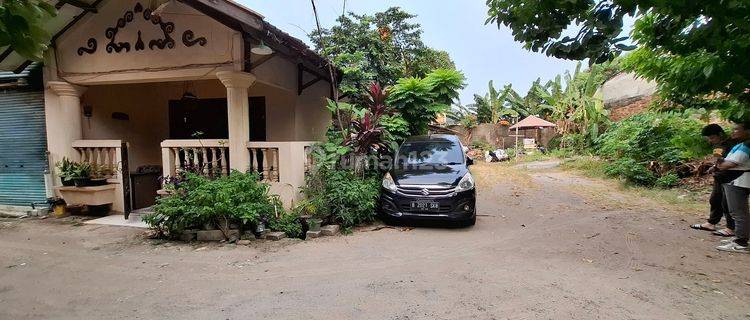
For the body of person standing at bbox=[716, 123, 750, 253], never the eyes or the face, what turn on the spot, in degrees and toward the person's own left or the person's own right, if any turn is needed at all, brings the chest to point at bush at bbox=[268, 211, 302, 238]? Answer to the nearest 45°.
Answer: approximately 45° to the person's own left

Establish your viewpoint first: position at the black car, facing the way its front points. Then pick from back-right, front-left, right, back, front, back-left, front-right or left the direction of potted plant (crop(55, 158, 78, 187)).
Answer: right

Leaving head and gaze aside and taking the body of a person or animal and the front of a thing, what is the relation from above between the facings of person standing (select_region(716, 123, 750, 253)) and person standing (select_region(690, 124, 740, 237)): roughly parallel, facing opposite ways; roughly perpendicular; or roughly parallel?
roughly parallel

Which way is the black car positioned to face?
toward the camera

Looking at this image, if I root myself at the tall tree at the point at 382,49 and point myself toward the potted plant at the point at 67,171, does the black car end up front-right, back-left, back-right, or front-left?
front-left

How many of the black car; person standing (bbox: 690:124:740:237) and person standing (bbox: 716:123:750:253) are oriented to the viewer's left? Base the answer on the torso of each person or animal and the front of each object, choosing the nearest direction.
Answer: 2

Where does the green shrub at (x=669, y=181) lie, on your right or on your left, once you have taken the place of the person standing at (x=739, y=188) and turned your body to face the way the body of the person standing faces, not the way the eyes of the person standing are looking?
on your right

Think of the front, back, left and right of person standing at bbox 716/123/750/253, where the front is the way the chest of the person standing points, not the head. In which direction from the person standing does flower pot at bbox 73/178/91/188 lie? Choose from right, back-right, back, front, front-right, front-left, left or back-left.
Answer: front-left

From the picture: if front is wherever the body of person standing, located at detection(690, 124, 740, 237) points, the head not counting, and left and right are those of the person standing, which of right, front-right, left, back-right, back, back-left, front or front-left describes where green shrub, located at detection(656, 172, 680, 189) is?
right

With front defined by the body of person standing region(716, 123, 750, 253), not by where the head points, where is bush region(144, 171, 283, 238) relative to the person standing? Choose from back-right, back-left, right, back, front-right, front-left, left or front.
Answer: front-left

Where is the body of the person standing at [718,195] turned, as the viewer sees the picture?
to the viewer's left

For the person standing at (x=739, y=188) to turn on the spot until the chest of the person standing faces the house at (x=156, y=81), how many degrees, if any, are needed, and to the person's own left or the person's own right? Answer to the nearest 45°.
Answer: approximately 45° to the person's own left

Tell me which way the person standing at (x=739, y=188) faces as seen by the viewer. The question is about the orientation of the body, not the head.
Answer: to the viewer's left

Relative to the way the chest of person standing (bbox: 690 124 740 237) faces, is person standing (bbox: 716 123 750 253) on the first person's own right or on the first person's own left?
on the first person's own left

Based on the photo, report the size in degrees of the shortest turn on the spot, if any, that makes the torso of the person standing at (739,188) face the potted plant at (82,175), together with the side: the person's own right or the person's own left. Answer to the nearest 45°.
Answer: approximately 45° to the person's own left

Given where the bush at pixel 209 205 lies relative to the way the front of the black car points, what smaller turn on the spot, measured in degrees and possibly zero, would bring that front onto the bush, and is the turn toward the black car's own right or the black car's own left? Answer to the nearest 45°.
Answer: approximately 90° to the black car's own right

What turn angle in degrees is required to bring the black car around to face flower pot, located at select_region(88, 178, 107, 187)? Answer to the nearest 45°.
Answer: approximately 90° to its right

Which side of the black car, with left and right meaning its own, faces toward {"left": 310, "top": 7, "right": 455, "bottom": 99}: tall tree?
back
